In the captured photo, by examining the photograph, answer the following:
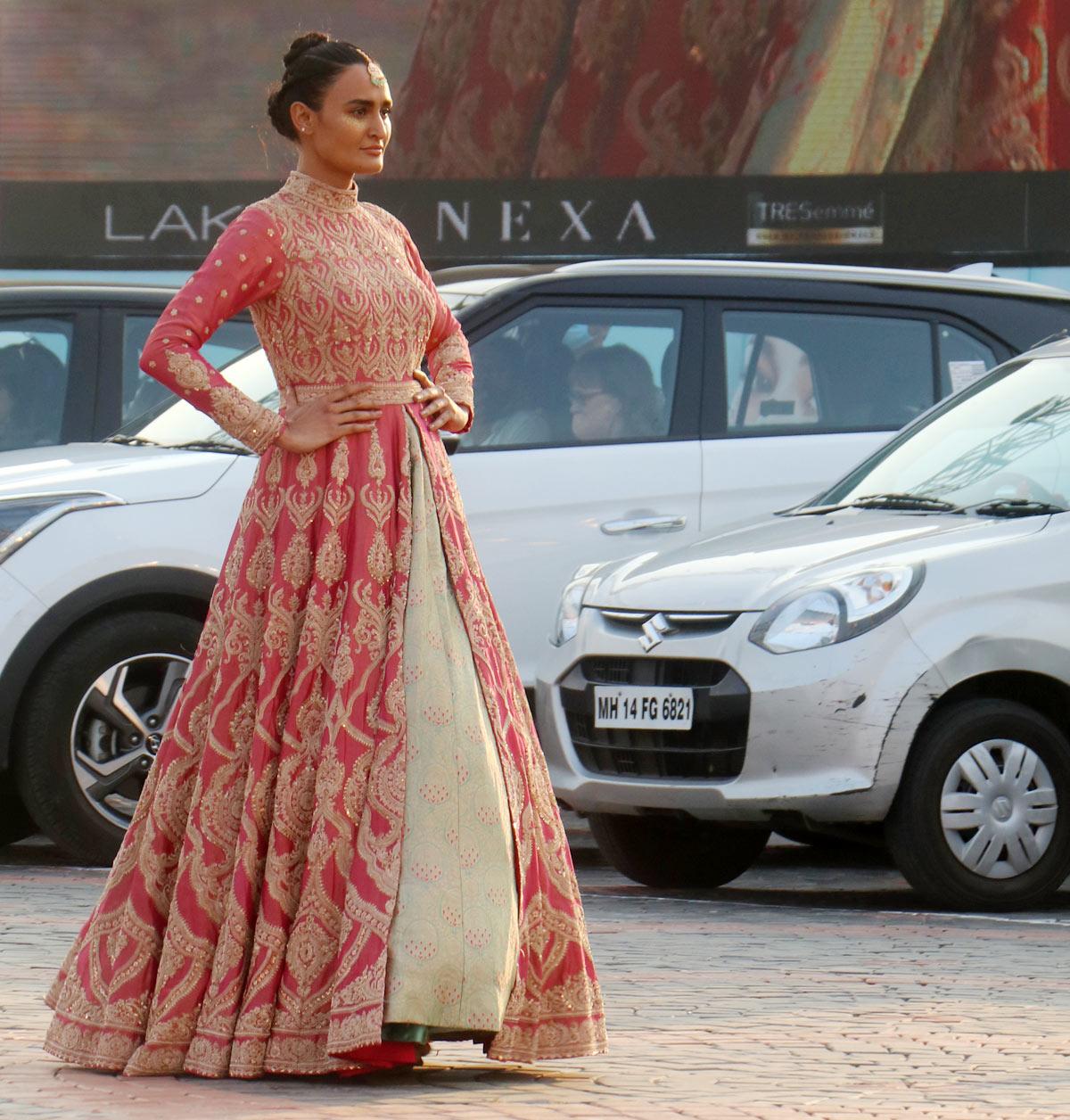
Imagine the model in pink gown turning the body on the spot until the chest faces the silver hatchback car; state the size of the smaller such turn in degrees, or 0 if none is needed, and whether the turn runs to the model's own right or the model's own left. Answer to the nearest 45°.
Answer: approximately 90° to the model's own left

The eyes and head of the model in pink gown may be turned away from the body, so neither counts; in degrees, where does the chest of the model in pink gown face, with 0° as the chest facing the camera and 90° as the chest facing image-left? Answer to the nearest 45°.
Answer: approximately 315°

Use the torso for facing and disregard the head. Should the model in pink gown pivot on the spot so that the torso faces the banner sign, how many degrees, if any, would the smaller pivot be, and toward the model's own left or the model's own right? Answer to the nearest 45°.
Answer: approximately 135° to the model's own left

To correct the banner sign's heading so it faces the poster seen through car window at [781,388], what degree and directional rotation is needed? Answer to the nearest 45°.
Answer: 0° — it already faces them

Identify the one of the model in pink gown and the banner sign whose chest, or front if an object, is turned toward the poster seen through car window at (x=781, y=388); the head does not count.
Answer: the banner sign

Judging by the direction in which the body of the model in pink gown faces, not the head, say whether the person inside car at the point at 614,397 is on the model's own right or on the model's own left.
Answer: on the model's own left

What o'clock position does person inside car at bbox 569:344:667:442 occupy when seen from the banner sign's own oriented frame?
The person inside car is roughly at 12 o'clock from the banner sign.
